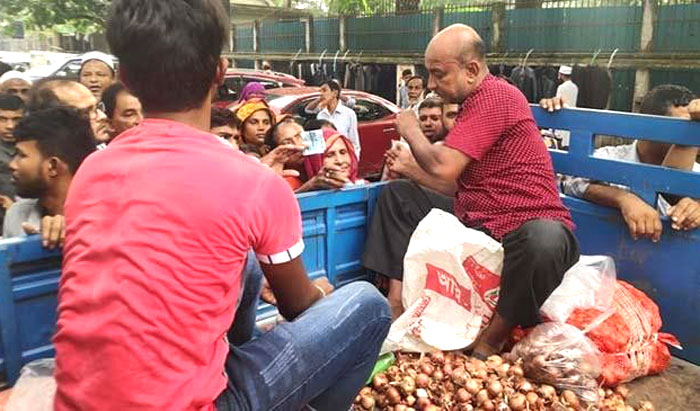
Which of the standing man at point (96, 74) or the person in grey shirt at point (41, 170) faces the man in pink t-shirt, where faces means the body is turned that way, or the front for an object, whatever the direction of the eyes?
the standing man

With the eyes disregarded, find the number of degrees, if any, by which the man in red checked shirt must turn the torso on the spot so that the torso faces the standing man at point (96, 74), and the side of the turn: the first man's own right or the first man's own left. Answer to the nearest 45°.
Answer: approximately 45° to the first man's own right

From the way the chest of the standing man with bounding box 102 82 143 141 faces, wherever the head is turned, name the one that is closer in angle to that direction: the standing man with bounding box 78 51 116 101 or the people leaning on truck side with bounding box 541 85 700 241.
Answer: the people leaning on truck side

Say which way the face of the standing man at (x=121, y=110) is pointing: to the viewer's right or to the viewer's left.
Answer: to the viewer's right

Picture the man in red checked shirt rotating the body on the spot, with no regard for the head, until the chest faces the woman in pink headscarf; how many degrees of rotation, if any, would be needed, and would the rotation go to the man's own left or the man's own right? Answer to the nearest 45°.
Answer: approximately 45° to the man's own right

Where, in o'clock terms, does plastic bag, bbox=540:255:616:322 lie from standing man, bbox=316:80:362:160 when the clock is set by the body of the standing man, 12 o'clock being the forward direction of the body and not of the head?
The plastic bag is roughly at 10 o'clock from the standing man.

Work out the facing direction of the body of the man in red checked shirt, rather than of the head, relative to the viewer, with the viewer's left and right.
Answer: facing to the left of the viewer

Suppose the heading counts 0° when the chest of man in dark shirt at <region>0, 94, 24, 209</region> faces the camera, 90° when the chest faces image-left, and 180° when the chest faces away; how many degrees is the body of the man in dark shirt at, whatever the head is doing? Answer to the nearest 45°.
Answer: approximately 315°

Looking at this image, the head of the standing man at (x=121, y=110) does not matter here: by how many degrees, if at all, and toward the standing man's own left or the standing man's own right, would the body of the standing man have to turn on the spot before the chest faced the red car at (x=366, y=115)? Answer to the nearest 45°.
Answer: approximately 90° to the standing man's own left
